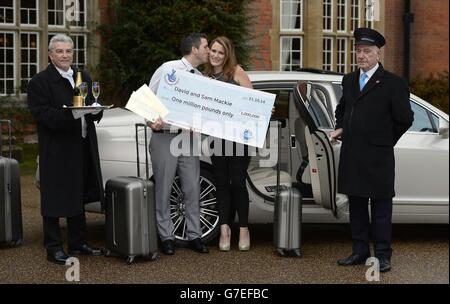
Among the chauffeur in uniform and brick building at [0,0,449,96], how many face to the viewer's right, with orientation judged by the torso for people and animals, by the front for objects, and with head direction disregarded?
0

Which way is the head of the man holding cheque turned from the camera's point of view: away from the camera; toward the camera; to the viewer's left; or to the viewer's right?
to the viewer's right

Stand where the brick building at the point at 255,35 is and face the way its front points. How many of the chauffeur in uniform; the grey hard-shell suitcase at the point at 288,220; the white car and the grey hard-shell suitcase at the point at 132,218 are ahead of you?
4

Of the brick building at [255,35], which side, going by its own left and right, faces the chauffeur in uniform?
front

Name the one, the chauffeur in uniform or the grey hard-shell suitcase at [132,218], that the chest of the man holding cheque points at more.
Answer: the chauffeur in uniform

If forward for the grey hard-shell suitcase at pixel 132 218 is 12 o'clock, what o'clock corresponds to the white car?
The white car is roughly at 7 o'clock from the grey hard-shell suitcase.

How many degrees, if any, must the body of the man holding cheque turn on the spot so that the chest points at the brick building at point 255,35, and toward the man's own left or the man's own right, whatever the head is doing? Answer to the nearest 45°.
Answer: approximately 135° to the man's own left

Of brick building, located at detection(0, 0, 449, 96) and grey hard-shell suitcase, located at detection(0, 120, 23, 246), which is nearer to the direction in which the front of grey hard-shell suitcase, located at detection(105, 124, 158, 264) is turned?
the grey hard-shell suitcase

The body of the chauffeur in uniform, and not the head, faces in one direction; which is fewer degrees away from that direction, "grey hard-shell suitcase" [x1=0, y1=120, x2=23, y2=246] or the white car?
the grey hard-shell suitcase
